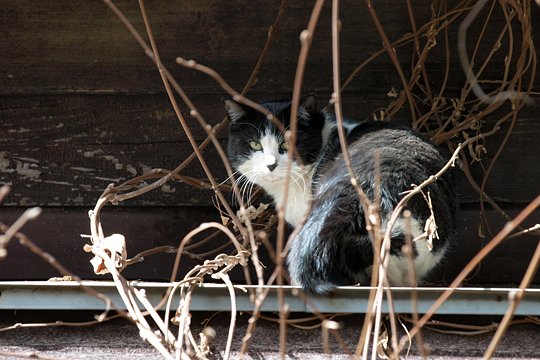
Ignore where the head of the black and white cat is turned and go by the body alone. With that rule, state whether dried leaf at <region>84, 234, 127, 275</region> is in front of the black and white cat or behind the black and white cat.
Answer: in front

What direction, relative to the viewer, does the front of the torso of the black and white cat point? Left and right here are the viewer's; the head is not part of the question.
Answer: facing to the left of the viewer

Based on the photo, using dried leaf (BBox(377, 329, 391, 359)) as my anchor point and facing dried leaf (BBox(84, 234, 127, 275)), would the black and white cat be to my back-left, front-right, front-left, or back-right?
front-right
